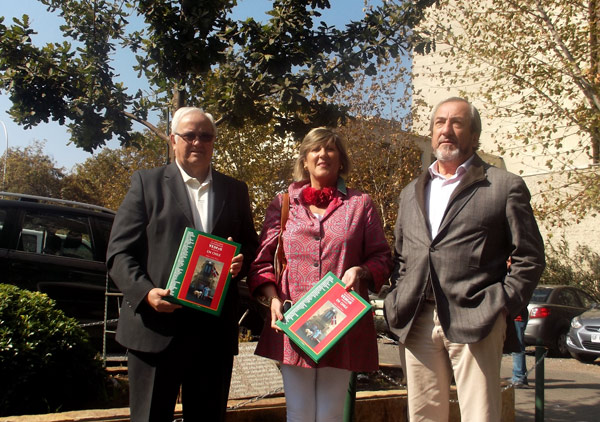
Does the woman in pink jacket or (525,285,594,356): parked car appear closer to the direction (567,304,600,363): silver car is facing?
the woman in pink jacket

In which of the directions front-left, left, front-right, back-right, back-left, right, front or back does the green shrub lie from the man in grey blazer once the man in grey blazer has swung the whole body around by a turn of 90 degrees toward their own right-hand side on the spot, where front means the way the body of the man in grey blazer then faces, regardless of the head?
front-left

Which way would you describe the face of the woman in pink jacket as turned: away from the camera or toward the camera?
toward the camera

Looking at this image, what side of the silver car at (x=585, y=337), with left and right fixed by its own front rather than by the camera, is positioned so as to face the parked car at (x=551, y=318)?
right

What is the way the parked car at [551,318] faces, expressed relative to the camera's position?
facing away from the viewer and to the right of the viewer

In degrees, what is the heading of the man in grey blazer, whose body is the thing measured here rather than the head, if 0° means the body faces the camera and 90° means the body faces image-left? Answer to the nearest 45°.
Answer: approximately 45°

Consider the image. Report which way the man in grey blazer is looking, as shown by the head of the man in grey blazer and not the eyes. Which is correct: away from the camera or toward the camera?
toward the camera

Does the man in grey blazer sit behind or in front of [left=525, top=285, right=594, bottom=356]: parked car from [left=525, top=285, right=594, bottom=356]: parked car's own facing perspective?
behind

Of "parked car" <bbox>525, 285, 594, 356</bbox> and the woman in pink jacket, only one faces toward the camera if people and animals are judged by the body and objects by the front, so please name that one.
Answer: the woman in pink jacket

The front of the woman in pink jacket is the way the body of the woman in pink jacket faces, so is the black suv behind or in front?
behind

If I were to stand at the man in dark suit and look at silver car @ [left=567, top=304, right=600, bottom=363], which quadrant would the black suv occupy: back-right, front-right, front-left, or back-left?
front-left

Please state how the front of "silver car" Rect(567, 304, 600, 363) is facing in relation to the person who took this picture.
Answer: facing the viewer and to the left of the viewer

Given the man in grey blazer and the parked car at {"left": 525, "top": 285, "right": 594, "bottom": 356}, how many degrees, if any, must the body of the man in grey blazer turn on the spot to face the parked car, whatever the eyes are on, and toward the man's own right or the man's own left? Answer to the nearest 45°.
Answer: approximately 135° to the man's own right

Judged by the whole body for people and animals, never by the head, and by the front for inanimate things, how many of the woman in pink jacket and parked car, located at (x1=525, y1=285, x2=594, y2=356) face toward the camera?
1

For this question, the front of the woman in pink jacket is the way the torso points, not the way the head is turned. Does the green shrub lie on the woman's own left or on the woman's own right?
on the woman's own right

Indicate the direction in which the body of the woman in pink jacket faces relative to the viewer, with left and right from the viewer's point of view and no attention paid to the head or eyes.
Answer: facing the viewer

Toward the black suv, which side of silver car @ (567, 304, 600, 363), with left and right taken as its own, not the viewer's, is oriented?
front
